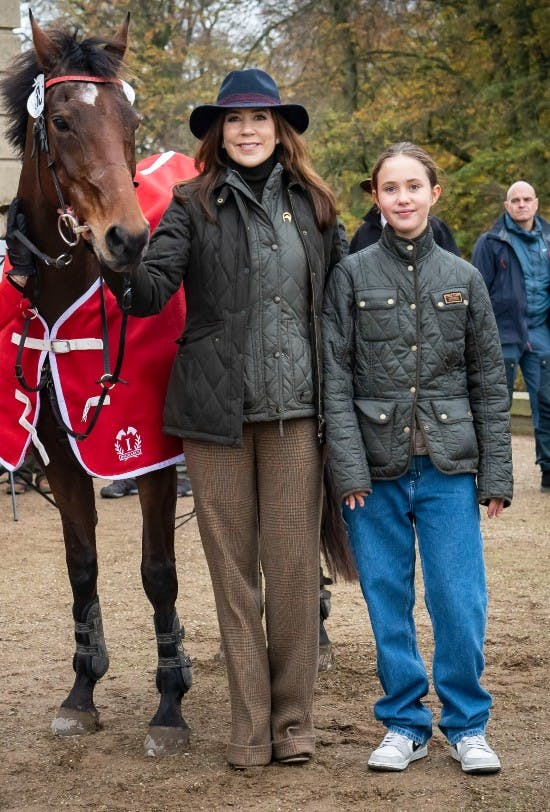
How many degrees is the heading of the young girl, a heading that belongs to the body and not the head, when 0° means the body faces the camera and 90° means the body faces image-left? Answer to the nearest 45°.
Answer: approximately 0°

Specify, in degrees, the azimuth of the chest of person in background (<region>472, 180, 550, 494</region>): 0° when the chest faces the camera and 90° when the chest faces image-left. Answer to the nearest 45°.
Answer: approximately 0°

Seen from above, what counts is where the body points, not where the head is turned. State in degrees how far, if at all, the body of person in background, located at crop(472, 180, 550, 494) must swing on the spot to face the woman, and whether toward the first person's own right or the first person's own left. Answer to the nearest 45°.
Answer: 0° — they already face them
